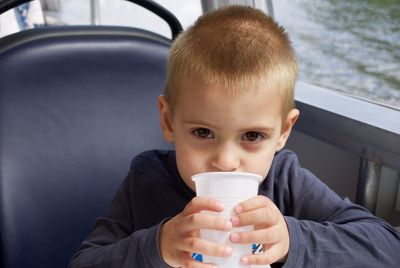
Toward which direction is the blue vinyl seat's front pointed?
toward the camera

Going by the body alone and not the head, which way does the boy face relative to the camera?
toward the camera
